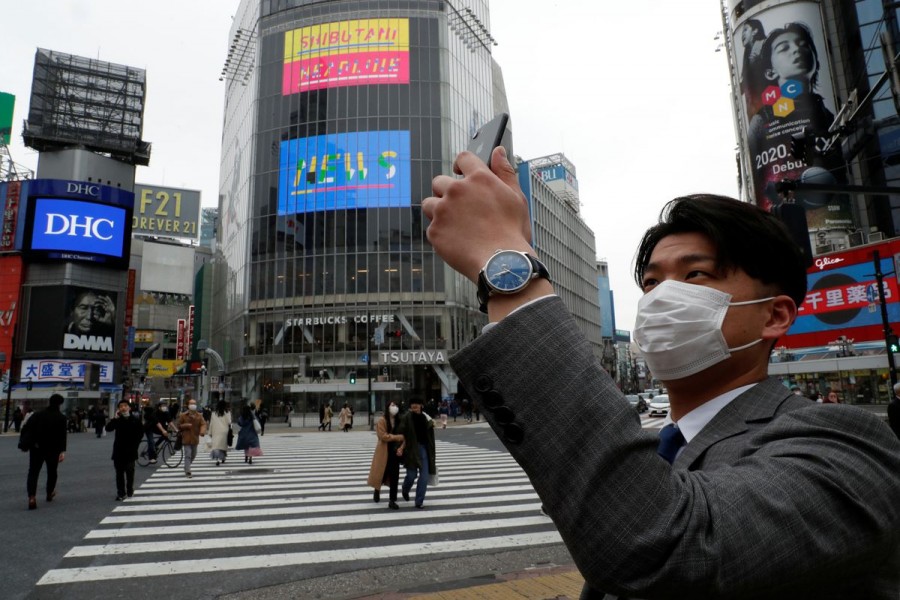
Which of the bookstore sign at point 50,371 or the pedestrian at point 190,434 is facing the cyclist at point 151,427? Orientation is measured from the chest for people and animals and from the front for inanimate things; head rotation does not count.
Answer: the bookstore sign

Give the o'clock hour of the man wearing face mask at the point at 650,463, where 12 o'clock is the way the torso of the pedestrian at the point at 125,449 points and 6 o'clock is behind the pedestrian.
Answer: The man wearing face mask is roughly at 12 o'clock from the pedestrian.

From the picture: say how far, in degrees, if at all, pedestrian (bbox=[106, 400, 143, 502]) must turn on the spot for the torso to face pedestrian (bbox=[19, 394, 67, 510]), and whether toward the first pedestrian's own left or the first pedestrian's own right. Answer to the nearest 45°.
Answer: approximately 90° to the first pedestrian's own right

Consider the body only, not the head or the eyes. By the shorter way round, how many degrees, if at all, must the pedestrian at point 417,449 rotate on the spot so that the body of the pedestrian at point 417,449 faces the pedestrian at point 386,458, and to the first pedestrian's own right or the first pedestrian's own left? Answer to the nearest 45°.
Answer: approximately 90° to the first pedestrian's own right

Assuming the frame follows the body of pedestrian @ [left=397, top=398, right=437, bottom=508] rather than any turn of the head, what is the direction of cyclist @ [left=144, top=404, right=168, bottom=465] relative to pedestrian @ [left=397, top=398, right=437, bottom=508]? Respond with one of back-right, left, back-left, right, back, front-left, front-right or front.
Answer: back-right

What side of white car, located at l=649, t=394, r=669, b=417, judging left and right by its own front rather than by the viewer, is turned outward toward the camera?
front

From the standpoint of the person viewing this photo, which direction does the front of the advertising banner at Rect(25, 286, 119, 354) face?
facing the viewer

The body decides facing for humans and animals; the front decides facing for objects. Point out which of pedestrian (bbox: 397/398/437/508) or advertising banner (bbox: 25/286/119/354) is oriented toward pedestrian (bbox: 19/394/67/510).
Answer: the advertising banner

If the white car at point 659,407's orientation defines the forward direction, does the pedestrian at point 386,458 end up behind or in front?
in front
